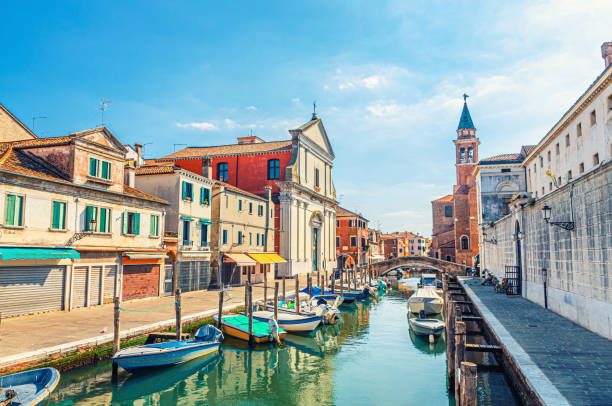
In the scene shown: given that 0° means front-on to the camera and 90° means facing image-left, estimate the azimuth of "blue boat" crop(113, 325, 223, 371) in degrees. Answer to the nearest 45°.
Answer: approximately 45°

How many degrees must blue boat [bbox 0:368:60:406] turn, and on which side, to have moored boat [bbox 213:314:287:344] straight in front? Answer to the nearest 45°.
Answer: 0° — it already faces it

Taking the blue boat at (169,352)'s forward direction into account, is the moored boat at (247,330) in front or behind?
behind

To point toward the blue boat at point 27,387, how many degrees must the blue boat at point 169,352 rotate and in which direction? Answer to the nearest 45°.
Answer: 0° — it already faces it

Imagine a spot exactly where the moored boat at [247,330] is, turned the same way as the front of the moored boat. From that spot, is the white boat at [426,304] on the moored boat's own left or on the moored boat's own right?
on the moored boat's own right

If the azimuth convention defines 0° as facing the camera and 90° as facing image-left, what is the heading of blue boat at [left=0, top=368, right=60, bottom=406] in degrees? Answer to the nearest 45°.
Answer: approximately 225°

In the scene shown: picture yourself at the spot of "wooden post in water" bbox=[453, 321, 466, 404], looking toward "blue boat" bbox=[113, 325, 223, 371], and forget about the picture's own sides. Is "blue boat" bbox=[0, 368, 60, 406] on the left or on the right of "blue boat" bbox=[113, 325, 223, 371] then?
left
